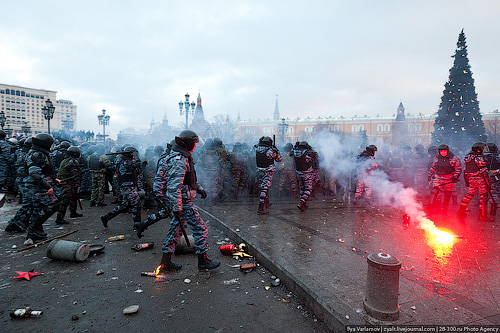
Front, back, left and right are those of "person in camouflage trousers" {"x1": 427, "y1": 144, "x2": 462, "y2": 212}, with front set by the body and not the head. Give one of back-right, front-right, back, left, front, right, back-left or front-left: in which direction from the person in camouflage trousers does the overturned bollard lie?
front-right

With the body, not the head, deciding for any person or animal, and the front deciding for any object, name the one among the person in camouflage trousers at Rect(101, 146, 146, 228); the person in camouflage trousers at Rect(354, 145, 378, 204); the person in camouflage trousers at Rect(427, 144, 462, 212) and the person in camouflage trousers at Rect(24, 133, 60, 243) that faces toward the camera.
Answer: the person in camouflage trousers at Rect(427, 144, 462, 212)

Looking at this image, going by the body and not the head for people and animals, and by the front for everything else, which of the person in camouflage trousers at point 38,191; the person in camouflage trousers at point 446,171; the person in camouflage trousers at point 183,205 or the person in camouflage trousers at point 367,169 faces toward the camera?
the person in camouflage trousers at point 446,171

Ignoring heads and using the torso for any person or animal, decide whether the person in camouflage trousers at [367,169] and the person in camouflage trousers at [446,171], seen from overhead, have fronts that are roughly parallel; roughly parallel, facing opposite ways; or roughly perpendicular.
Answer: roughly perpendicular

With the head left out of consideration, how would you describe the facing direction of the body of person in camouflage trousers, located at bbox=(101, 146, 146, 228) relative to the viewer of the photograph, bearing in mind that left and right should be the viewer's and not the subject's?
facing to the right of the viewer

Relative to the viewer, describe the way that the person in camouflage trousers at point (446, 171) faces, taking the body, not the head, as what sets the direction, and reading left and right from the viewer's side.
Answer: facing the viewer

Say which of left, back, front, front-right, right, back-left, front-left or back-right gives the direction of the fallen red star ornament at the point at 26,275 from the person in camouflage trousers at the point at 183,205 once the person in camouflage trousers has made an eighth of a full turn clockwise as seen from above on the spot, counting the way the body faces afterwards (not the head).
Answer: back-right
